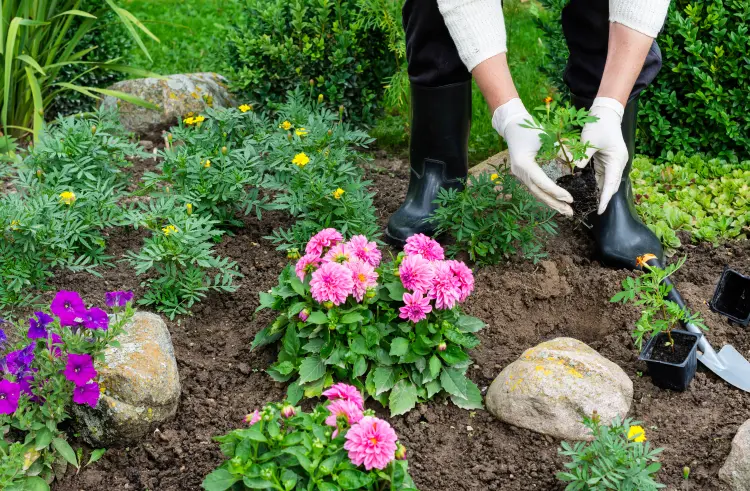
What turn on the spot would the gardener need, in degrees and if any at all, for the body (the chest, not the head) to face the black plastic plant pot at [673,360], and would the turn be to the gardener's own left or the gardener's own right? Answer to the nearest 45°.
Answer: approximately 45° to the gardener's own left

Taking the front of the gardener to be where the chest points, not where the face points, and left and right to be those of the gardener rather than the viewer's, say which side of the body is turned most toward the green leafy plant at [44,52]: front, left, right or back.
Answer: right

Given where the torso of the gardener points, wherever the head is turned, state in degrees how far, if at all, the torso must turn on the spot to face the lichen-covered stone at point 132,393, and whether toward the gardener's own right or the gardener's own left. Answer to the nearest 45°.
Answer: approximately 45° to the gardener's own right

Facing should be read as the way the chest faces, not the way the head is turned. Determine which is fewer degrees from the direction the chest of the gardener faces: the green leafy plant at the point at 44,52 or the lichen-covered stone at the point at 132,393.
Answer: the lichen-covered stone

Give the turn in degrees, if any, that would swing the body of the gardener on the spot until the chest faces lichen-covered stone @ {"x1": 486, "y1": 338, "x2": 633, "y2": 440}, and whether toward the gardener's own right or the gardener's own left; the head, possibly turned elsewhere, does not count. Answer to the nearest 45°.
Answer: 0° — they already face it

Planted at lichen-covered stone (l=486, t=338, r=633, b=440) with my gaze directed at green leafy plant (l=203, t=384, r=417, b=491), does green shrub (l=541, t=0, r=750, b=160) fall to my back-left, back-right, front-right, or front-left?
back-right

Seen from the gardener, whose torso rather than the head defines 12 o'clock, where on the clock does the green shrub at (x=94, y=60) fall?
The green shrub is roughly at 4 o'clock from the gardener.

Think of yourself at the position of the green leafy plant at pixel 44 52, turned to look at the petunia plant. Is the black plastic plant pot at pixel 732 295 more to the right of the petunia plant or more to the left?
left

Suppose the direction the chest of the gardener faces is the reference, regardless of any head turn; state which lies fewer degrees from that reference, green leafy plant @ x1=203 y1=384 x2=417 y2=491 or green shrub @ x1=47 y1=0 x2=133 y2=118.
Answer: the green leafy plant

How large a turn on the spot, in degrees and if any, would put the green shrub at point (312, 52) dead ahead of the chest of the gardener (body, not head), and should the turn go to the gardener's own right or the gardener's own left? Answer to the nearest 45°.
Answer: approximately 135° to the gardener's own right

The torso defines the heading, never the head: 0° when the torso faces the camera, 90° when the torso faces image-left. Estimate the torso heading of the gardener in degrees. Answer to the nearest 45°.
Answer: approximately 0°
